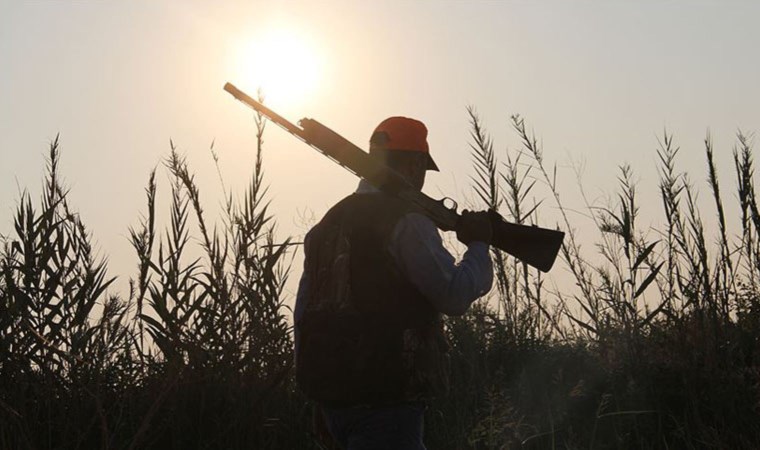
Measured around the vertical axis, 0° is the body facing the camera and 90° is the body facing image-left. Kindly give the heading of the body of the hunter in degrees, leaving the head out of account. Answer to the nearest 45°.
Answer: approximately 225°
